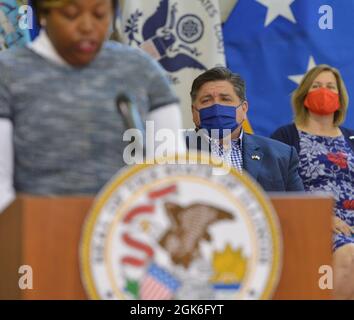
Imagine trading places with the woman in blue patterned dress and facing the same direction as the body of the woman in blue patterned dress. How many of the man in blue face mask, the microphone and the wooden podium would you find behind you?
0

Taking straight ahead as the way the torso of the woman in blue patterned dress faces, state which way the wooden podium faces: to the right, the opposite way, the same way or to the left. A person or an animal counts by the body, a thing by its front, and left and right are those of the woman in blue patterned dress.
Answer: the same way

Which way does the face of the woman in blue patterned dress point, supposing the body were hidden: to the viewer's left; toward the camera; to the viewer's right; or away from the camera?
toward the camera

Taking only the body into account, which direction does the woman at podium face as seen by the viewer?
toward the camera

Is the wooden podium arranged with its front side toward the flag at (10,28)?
no

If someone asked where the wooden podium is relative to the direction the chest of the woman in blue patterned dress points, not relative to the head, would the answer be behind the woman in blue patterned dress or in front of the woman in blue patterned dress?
in front

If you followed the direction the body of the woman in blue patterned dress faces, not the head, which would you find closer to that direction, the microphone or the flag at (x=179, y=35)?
the microphone

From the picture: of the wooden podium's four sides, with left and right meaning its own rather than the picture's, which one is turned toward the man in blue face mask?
back

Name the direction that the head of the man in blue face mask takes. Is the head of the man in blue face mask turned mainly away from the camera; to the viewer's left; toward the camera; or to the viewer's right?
toward the camera

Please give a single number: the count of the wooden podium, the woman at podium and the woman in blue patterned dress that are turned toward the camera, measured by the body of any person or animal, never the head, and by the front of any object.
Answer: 3

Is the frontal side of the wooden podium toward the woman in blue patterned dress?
no

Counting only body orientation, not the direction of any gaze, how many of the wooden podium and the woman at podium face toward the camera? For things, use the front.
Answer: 2

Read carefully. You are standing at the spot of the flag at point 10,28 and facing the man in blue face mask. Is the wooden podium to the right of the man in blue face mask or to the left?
right

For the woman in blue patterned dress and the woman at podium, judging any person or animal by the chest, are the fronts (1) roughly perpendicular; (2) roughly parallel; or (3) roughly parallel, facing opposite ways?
roughly parallel

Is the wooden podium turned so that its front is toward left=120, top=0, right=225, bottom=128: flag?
no

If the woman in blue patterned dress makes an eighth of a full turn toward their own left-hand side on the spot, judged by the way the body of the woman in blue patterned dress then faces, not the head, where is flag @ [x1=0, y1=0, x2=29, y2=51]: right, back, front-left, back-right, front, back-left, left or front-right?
back-right

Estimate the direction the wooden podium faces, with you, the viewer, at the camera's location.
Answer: facing the viewer
